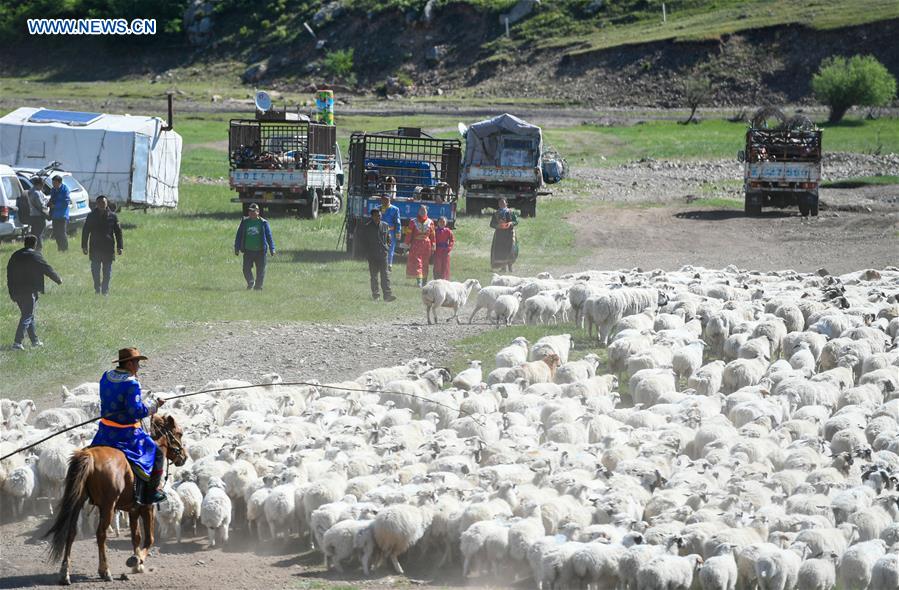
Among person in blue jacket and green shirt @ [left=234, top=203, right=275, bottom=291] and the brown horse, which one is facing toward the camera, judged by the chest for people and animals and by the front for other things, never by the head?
the person in blue jacket and green shirt

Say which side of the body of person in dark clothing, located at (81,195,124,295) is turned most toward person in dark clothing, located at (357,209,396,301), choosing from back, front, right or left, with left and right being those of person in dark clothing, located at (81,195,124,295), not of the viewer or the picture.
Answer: left

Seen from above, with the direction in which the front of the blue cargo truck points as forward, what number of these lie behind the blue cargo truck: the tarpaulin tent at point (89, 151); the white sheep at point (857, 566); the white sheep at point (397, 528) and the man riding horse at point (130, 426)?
3

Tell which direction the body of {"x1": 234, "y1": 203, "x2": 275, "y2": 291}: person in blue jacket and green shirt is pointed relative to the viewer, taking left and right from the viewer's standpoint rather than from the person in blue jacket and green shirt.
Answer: facing the viewer

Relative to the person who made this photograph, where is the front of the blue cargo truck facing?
facing away from the viewer

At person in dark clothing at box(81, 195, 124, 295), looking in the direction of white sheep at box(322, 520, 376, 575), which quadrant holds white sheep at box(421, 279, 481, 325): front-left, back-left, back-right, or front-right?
front-left

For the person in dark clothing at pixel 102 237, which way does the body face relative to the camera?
toward the camera

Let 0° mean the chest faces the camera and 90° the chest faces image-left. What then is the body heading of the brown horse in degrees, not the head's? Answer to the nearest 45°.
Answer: approximately 225°

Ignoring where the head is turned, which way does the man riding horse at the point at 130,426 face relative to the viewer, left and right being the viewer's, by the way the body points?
facing away from the viewer and to the right of the viewer

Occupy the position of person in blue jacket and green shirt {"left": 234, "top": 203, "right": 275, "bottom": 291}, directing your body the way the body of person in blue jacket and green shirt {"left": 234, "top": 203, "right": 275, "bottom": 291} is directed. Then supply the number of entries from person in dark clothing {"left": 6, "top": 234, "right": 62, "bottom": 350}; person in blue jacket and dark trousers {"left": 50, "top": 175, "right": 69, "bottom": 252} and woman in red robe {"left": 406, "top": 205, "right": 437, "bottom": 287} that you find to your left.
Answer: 1

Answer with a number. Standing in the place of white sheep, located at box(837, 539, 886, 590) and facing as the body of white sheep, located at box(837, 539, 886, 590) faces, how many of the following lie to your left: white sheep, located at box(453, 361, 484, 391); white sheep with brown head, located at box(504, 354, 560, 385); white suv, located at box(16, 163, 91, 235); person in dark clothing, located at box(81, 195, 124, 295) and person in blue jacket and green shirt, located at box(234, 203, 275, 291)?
5
